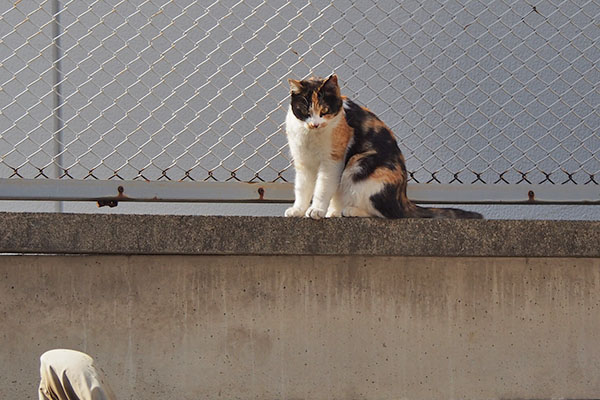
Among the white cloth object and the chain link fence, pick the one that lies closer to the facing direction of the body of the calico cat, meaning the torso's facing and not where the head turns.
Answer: the white cloth object

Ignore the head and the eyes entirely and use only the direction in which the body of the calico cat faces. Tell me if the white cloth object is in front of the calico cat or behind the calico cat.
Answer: in front

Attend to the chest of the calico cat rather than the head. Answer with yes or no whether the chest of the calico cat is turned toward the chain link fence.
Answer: no

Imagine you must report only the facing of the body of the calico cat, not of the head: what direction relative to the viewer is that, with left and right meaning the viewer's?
facing the viewer and to the left of the viewer
